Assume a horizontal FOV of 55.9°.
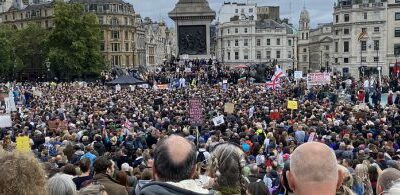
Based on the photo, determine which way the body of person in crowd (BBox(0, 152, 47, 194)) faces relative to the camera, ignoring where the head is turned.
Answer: away from the camera

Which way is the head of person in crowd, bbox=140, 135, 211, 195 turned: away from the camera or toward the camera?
away from the camera

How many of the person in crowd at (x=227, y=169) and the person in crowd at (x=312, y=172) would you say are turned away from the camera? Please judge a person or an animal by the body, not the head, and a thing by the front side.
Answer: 2

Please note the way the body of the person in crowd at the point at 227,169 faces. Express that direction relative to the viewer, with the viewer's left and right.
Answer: facing away from the viewer

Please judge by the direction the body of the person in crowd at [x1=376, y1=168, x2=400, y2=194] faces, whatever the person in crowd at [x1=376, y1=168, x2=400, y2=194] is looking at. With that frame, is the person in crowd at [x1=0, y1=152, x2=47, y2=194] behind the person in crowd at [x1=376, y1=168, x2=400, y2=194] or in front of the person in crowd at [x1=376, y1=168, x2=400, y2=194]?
behind

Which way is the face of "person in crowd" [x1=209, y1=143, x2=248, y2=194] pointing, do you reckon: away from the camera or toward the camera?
away from the camera

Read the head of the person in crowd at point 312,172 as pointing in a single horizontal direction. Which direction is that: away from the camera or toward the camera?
away from the camera

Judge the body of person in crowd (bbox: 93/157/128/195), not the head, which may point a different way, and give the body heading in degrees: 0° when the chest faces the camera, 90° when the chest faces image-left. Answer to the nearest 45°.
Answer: approximately 225°

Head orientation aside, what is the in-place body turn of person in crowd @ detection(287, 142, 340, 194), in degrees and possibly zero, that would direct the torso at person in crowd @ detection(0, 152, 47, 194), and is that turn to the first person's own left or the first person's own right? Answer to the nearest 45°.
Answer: approximately 90° to the first person's own left

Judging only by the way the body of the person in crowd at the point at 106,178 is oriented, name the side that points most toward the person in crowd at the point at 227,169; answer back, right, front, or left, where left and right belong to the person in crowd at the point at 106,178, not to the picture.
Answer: right

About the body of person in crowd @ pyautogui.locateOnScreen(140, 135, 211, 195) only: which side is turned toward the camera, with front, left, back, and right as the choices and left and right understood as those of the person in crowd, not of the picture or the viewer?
back

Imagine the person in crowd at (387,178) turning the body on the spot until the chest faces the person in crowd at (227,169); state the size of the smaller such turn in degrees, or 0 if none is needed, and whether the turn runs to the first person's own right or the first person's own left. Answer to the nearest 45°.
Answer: approximately 135° to the first person's own left

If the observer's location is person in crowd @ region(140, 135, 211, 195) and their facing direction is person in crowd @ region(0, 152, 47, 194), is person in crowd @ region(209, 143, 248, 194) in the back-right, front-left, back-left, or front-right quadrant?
back-right

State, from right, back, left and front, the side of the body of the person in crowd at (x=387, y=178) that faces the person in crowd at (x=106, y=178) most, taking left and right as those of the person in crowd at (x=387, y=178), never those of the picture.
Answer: left
